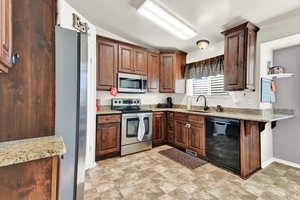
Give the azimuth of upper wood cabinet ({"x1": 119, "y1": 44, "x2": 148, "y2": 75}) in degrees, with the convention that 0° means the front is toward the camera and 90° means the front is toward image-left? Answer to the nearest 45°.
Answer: approximately 315°

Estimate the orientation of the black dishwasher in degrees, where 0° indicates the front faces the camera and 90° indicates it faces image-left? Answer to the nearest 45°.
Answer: approximately 45°

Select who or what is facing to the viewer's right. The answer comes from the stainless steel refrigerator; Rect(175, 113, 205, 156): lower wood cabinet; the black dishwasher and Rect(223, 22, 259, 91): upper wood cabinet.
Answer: the stainless steel refrigerator

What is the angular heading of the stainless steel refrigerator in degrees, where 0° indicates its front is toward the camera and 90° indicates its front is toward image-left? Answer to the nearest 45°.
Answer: approximately 270°

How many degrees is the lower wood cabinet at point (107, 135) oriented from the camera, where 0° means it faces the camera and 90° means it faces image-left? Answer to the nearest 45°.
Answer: approximately 315°

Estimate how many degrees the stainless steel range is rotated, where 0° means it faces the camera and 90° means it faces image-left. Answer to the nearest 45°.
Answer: approximately 315°

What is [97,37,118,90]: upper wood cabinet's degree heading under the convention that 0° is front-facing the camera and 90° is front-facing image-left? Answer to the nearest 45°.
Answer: approximately 315°
